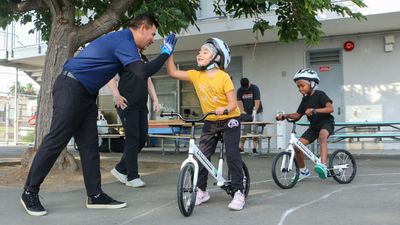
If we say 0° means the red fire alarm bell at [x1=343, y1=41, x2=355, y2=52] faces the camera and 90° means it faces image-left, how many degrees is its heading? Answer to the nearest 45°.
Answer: approximately 0°

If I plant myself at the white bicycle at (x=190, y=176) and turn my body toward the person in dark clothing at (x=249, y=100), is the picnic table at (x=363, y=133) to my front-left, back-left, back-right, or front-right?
front-right

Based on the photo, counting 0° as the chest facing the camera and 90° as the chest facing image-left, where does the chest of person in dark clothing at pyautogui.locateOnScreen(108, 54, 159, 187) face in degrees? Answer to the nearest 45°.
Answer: approximately 315°

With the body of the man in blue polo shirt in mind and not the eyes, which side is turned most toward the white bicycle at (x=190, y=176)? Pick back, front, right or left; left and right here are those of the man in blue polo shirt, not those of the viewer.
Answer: front

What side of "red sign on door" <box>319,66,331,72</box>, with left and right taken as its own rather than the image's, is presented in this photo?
front

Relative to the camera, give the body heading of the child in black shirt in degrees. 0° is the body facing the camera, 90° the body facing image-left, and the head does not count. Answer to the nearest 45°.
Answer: approximately 45°

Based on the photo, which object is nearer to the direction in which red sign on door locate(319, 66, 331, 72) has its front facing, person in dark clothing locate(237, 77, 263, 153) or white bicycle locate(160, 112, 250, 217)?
the white bicycle

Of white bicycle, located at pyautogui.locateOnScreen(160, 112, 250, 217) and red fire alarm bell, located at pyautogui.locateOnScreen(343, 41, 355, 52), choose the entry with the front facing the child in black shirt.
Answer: the red fire alarm bell

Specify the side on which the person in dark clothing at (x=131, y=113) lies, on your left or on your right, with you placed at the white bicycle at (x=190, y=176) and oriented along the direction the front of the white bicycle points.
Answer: on your right

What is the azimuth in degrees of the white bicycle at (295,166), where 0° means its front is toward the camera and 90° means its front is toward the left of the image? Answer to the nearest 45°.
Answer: approximately 45°

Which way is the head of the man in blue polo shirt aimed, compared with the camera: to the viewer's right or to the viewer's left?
to the viewer's right

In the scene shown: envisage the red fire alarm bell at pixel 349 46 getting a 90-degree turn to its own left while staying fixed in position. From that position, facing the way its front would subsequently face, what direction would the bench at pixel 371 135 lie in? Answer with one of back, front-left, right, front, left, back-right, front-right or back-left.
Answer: right

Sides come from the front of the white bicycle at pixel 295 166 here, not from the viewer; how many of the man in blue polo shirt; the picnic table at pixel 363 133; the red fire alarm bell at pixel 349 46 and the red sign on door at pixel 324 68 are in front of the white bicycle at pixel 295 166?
1

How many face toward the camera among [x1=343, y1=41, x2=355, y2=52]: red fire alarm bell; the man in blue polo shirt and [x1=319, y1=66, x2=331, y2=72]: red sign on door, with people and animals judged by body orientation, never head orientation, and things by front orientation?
2

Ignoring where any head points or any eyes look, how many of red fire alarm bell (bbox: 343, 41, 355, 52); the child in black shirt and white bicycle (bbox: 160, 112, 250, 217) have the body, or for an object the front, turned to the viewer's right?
0

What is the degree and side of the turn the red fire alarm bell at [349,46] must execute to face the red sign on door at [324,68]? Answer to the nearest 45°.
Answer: approximately 90° to its right
